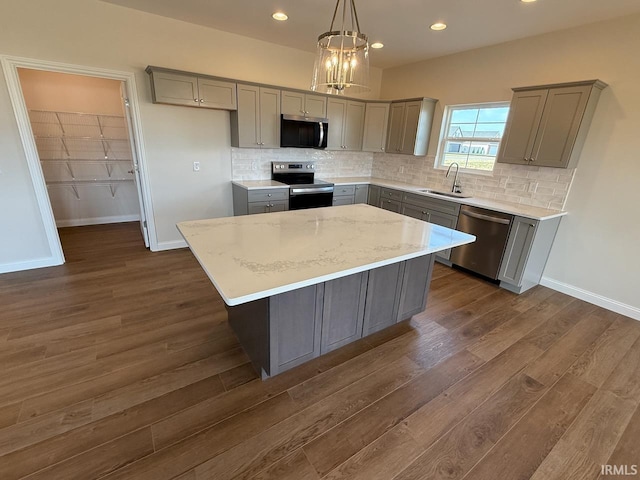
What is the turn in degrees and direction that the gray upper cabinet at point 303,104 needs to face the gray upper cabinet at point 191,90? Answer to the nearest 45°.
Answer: approximately 90° to its right

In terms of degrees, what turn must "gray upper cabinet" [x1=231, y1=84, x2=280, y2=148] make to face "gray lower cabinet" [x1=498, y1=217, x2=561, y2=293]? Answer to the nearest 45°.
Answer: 0° — it already faces it

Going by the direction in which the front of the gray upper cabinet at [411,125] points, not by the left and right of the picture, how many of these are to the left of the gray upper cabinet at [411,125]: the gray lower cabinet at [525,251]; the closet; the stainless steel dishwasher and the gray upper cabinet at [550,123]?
3

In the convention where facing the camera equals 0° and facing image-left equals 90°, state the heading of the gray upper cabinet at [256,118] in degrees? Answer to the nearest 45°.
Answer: approximately 315°

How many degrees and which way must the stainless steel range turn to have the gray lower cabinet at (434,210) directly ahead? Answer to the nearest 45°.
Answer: approximately 45° to its left

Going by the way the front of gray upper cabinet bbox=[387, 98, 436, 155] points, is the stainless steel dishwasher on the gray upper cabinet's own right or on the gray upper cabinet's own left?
on the gray upper cabinet's own left

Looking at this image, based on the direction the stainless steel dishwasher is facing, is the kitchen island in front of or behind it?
in front

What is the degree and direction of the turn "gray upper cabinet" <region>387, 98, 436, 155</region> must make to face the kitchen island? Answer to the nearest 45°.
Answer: approximately 45° to its left

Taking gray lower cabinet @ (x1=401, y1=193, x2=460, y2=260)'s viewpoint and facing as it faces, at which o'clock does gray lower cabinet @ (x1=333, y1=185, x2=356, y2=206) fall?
gray lower cabinet @ (x1=333, y1=185, x2=356, y2=206) is roughly at 2 o'clock from gray lower cabinet @ (x1=401, y1=193, x2=460, y2=260).

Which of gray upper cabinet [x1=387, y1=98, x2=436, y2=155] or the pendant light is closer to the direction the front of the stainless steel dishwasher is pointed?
the pendant light

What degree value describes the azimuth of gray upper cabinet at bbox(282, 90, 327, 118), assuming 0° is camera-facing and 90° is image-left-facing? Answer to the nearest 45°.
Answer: approximately 315°

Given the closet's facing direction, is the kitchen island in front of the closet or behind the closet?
in front

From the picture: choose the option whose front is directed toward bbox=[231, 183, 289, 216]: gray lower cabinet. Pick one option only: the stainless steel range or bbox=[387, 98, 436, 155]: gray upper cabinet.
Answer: the gray upper cabinet
